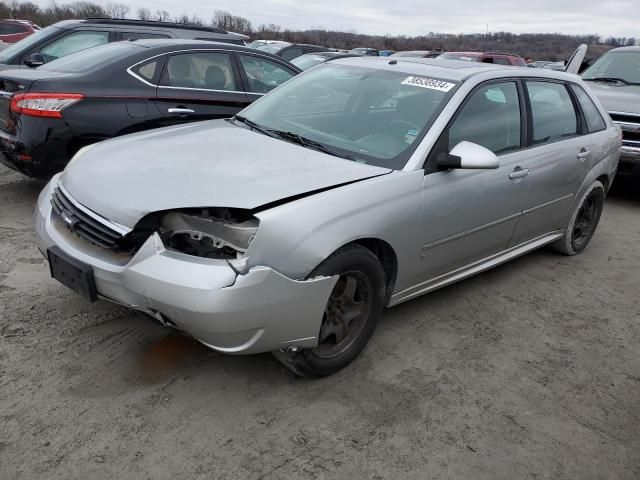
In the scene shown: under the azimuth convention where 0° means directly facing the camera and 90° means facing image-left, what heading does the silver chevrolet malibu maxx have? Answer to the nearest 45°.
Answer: approximately 45°

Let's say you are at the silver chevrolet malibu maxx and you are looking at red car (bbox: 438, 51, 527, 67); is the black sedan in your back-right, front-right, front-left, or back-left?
front-left

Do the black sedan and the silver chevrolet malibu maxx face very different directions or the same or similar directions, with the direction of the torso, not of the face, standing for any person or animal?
very different directions

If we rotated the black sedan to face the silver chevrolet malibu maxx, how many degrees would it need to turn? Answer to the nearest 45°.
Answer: approximately 90° to its right

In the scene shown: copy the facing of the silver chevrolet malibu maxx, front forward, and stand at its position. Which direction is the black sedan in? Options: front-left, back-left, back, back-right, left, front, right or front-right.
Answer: right

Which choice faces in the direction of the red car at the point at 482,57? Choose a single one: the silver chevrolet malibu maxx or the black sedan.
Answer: the black sedan

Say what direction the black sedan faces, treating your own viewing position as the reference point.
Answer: facing away from the viewer and to the right of the viewer

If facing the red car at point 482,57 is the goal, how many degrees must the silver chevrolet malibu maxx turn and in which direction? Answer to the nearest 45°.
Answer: approximately 135° to its right

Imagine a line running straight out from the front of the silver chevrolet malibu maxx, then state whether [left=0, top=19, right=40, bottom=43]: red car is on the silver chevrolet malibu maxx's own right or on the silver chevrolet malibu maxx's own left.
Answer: on the silver chevrolet malibu maxx's own right

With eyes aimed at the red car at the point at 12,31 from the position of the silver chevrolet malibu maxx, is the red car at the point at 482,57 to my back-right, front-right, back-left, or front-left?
front-right

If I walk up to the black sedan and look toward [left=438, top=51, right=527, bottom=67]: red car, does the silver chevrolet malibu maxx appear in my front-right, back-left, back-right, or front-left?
back-right

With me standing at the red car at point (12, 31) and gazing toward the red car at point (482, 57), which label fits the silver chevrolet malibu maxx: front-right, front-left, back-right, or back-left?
front-right
